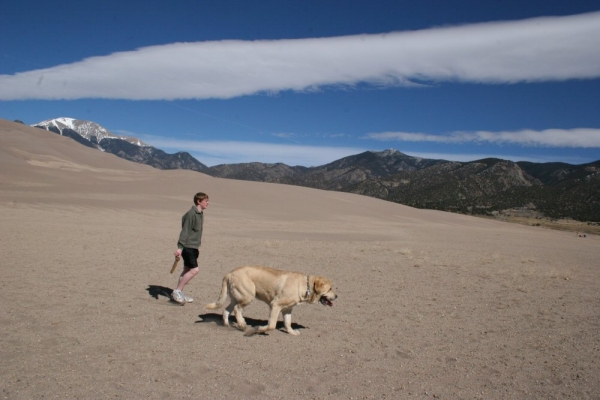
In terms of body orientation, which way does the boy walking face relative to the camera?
to the viewer's right

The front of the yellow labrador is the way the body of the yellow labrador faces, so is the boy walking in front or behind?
behind

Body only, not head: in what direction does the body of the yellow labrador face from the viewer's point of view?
to the viewer's right

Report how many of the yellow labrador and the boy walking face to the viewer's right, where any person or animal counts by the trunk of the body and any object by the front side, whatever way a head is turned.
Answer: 2

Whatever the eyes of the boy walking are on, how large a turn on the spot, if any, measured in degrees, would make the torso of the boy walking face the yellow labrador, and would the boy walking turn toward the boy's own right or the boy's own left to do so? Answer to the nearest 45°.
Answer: approximately 45° to the boy's own right
